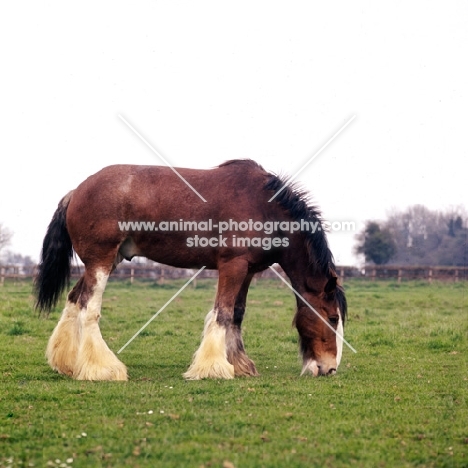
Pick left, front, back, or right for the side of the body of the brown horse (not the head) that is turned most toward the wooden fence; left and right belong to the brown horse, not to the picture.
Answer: left

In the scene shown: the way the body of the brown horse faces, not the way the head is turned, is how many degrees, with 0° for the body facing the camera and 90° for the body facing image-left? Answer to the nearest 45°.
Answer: approximately 270°
